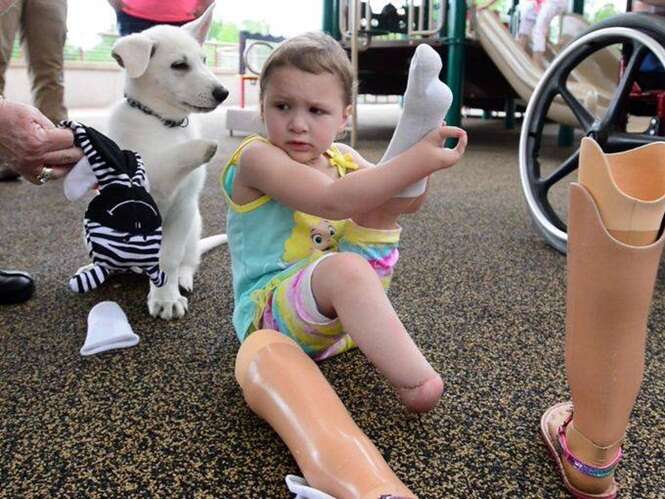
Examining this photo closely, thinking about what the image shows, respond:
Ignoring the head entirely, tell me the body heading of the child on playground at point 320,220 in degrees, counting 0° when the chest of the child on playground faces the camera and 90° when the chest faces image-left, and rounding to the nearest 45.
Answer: approximately 315°
